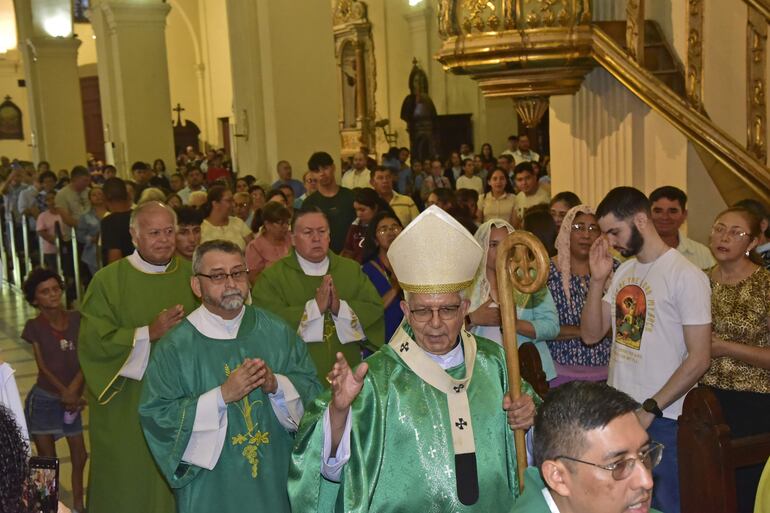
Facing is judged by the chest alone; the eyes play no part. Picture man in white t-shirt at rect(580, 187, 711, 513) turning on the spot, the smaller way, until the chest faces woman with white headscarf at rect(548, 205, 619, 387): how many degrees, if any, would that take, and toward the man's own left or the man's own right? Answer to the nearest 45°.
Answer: approximately 90° to the man's own right

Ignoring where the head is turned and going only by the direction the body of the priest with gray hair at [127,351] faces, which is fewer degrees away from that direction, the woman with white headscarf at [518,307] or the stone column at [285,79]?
the woman with white headscarf

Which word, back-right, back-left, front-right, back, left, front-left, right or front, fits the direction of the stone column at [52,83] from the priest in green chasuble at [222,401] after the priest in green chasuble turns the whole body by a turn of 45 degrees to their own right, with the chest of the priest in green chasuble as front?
back

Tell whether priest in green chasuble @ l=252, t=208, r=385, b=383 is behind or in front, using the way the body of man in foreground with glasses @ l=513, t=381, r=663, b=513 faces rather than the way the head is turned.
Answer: behind

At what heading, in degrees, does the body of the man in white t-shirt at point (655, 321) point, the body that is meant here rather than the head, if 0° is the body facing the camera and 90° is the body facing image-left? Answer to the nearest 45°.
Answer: approximately 45°

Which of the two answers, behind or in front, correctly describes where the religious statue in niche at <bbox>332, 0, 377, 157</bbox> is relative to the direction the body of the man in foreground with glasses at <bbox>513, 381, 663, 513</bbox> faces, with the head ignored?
behind
